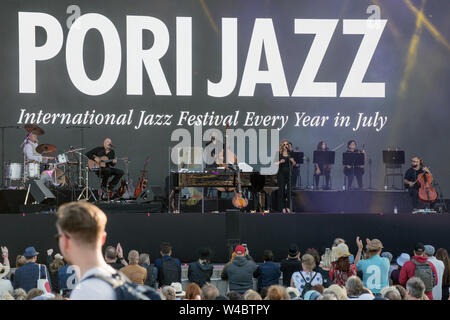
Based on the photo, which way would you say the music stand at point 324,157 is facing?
away from the camera

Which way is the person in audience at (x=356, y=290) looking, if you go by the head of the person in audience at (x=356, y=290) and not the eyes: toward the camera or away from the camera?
away from the camera

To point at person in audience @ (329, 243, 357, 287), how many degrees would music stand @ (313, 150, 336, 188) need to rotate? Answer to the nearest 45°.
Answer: approximately 180°

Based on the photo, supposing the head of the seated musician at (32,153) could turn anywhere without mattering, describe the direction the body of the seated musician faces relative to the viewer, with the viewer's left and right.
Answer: facing to the right of the viewer

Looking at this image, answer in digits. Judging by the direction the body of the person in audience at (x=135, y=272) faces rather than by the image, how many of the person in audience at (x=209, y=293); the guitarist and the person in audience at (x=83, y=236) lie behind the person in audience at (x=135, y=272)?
2

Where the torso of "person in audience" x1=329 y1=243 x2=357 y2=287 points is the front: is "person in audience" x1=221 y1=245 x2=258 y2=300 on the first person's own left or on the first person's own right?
on the first person's own left

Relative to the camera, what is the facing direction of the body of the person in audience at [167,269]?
away from the camera

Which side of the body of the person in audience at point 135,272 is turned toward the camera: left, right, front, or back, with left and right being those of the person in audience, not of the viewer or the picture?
back

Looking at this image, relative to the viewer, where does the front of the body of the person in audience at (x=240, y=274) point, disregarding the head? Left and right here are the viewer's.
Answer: facing away from the viewer

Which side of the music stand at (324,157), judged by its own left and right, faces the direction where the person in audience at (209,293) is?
back

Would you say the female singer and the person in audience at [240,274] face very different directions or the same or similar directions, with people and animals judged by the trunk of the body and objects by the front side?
very different directions

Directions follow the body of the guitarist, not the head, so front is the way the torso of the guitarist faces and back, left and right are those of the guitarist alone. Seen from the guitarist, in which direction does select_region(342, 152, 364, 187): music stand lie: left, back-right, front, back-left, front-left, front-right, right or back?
left

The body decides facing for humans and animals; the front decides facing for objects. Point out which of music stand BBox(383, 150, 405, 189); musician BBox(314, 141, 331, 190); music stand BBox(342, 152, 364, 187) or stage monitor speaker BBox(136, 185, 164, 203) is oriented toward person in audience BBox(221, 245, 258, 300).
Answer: the musician

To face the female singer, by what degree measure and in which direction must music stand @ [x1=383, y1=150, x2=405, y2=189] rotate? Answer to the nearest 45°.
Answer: approximately 135° to its left

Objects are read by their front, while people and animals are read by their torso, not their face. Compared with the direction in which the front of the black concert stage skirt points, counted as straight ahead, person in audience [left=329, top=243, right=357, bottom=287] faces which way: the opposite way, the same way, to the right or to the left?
the opposite way
